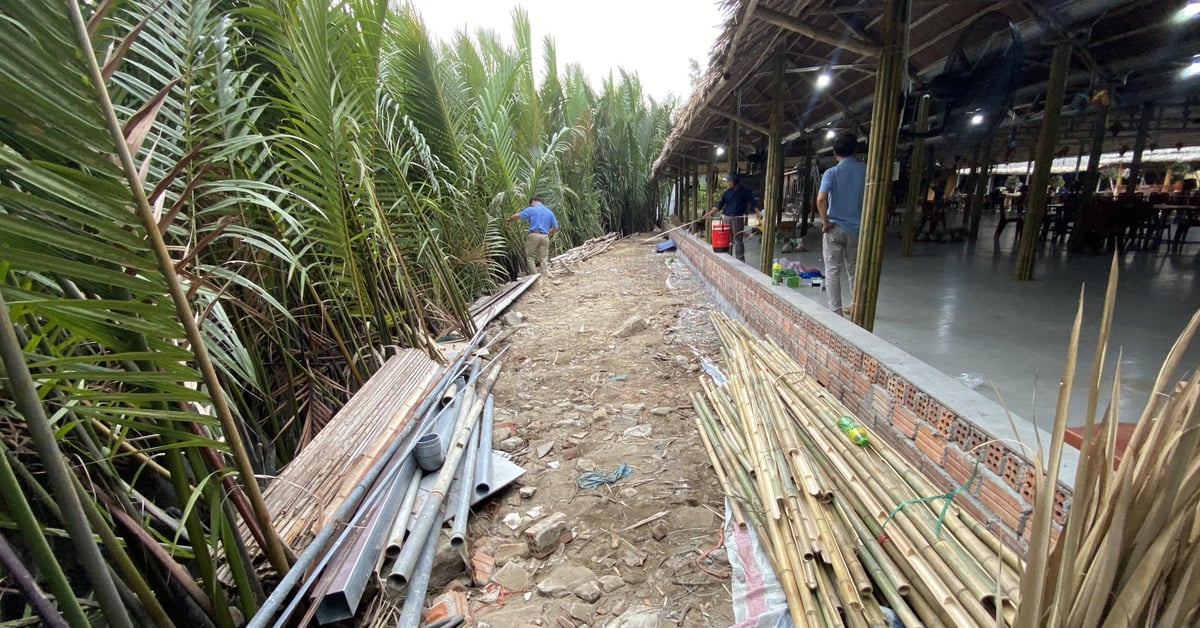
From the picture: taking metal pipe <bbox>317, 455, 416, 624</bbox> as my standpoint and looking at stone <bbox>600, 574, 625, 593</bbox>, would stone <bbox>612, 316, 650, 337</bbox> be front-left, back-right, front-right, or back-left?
front-left

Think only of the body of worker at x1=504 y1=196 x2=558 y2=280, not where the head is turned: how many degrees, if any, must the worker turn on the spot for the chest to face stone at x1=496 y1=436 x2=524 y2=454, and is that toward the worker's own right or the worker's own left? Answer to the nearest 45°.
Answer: approximately 135° to the worker's own left

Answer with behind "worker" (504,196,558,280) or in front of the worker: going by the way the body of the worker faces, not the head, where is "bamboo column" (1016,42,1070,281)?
behind

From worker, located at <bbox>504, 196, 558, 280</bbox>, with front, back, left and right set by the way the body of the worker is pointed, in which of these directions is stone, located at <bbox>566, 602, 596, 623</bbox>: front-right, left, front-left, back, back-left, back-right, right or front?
back-left

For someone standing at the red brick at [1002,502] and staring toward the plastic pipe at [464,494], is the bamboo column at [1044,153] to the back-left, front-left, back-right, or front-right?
back-right

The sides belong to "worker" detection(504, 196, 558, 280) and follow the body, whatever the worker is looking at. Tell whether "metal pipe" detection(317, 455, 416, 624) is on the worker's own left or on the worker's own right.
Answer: on the worker's own left

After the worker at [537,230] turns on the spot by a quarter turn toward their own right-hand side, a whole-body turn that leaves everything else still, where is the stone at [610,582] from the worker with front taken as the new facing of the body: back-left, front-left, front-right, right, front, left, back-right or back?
back-right

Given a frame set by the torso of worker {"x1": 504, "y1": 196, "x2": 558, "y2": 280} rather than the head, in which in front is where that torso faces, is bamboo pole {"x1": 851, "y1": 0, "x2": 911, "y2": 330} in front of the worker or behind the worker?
behind

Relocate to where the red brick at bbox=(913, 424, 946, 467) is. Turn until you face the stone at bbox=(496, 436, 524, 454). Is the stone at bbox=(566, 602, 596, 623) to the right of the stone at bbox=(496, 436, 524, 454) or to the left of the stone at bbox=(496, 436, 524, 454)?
left

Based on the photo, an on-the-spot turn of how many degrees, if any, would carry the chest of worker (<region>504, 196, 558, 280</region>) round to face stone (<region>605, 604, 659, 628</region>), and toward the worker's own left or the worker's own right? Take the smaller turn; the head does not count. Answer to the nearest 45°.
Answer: approximately 135° to the worker's own left

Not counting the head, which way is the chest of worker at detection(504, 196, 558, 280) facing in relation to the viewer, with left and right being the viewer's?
facing away from the viewer and to the left of the viewer
